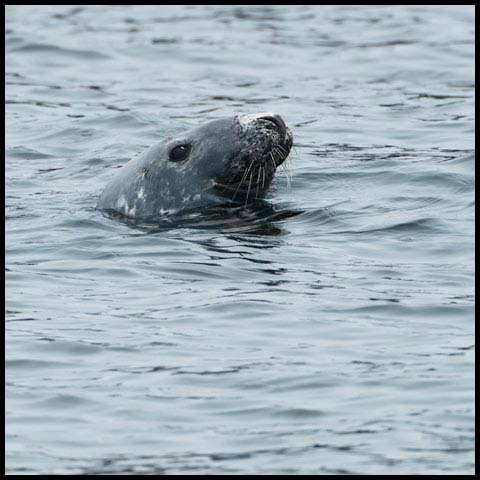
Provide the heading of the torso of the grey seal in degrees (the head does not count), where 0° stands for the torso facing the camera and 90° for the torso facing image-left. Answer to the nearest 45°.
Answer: approximately 270°
